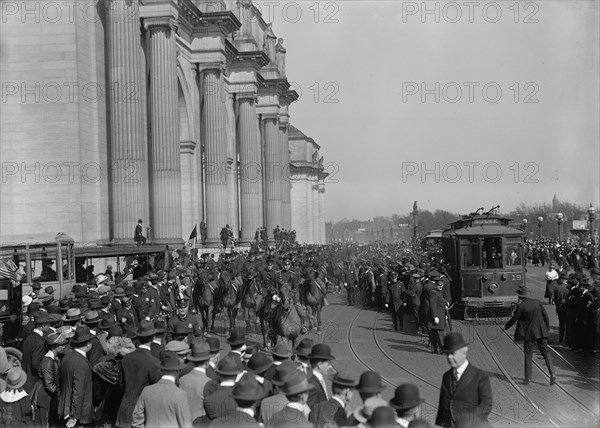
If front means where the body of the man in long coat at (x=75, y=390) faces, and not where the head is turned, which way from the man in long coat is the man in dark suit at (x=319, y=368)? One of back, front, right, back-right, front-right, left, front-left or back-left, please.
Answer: right

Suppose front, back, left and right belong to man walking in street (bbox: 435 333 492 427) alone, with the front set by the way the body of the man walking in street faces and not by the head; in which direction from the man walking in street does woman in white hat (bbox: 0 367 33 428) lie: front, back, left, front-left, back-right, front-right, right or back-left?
front-right

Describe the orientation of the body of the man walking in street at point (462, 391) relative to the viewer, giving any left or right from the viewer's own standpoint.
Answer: facing the viewer and to the left of the viewer

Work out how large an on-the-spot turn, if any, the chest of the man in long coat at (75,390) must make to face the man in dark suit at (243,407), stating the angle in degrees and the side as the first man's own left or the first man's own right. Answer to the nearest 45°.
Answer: approximately 90° to the first man's own right

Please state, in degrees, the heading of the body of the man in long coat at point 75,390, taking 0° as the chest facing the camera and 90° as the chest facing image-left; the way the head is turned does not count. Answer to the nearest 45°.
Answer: approximately 225°

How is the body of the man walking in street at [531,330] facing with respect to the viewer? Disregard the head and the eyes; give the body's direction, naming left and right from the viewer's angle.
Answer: facing away from the viewer and to the left of the viewer

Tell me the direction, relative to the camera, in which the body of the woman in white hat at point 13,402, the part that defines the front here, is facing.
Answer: away from the camera

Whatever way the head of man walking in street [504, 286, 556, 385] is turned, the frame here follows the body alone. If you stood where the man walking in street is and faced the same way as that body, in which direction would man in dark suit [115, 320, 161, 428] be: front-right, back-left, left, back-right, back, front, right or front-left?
left

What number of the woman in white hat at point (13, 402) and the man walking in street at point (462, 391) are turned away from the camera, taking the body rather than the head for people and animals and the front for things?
1

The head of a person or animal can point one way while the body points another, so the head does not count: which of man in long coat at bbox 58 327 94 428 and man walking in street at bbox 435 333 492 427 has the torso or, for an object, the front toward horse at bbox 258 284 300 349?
the man in long coat

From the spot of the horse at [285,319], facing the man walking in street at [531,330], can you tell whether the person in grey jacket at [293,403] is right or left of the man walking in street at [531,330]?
right
